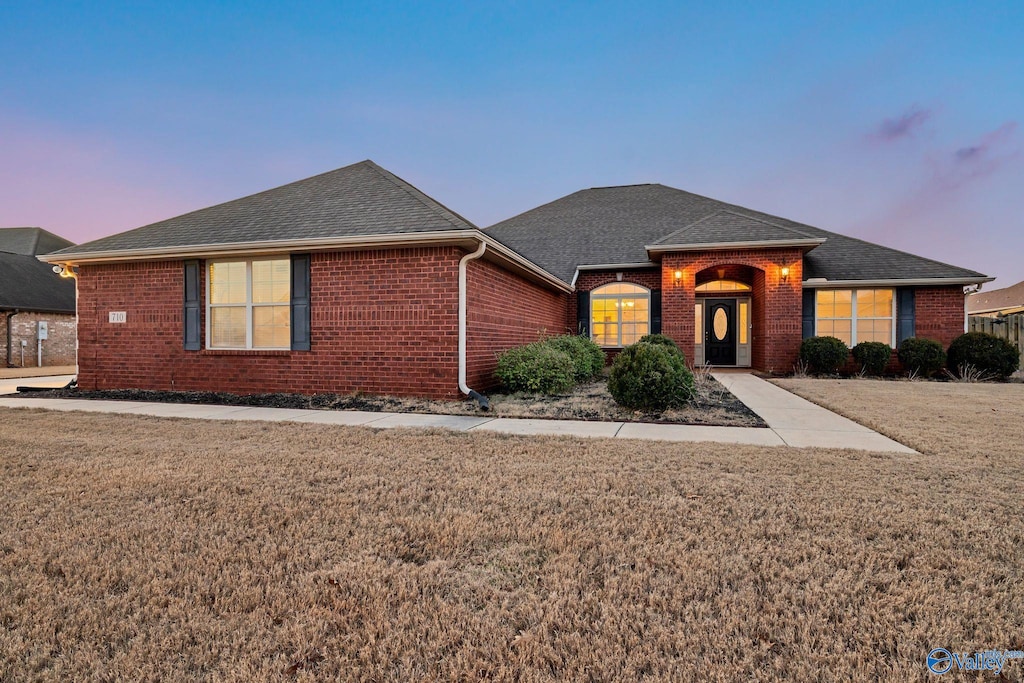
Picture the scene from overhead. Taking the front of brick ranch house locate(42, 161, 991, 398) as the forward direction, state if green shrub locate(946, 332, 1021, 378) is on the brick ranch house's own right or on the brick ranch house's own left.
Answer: on the brick ranch house's own left

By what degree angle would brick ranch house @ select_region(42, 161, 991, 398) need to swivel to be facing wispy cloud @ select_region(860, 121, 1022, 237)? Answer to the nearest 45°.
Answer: approximately 135° to its left

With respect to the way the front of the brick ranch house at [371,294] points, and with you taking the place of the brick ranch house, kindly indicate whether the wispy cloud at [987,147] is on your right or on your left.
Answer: on your left

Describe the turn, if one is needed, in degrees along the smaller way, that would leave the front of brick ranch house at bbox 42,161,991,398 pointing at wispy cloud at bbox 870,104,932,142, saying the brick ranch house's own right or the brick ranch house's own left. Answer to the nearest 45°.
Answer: approximately 135° to the brick ranch house's own left

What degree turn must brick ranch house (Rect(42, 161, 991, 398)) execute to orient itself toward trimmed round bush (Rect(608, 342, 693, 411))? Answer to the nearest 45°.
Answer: approximately 45° to its left

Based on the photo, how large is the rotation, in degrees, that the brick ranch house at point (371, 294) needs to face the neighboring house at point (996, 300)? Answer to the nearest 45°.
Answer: approximately 135° to its left

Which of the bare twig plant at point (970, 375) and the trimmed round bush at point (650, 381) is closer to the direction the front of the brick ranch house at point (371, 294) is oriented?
the trimmed round bush

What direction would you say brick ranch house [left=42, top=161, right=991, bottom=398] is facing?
toward the camera
